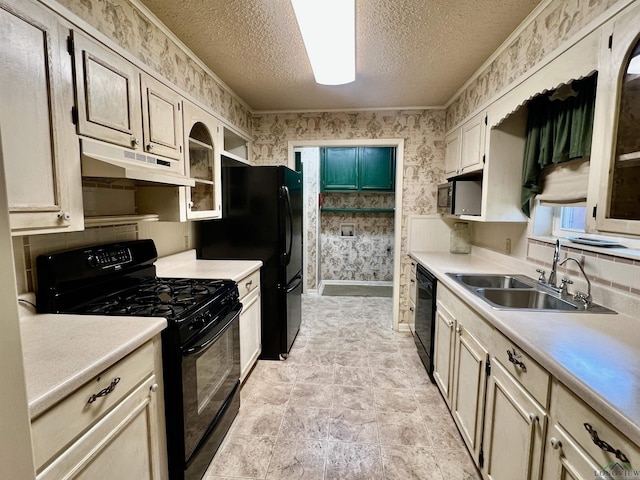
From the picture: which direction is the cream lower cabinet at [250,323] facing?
to the viewer's right

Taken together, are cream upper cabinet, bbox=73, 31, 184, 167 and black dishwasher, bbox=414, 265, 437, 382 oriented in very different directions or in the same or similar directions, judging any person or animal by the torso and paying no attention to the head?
very different directions

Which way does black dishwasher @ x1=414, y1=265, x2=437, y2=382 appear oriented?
to the viewer's left

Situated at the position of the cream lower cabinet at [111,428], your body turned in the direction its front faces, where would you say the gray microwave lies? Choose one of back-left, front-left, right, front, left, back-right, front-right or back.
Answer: front-left

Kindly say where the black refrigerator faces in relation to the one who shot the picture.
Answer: facing to the right of the viewer

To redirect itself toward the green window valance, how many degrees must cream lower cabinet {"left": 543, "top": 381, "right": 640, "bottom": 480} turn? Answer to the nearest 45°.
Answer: approximately 135° to its right

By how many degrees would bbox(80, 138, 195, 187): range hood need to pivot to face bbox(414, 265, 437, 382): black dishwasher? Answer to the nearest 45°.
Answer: approximately 45° to its left

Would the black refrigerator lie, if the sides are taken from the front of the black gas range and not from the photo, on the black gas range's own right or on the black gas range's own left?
on the black gas range's own left

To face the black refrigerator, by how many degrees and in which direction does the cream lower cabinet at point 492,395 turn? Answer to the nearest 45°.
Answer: approximately 45° to its right

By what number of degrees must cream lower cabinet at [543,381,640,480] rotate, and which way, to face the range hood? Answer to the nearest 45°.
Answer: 0° — it already faces it

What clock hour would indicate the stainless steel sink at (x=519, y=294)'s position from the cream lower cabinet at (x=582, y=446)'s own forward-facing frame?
The stainless steel sink is roughly at 4 o'clock from the cream lower cabinet.

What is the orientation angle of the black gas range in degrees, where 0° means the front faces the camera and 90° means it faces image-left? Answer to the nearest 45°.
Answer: approximately 315°
